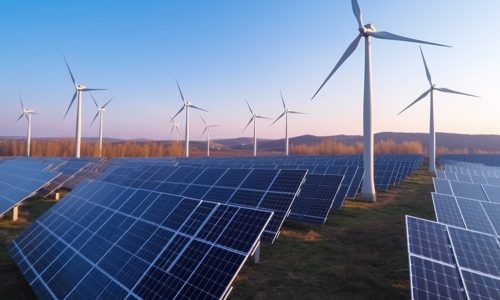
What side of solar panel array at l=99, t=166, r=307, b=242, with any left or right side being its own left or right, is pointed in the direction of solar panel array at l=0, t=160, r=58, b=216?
right

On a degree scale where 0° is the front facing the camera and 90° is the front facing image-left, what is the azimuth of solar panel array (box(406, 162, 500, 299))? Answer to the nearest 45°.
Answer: approximately 45°

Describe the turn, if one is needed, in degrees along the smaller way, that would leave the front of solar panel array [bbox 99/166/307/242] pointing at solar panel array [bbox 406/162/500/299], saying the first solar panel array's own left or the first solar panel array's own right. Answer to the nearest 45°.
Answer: approximately 90° to the first solar panel array's own left
